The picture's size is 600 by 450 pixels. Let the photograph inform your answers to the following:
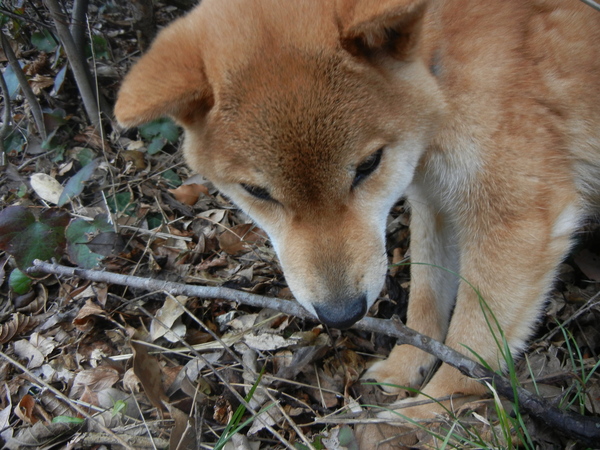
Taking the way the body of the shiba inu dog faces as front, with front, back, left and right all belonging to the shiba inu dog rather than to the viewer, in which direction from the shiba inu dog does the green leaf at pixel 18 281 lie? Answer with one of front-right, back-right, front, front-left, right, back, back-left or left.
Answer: front-right

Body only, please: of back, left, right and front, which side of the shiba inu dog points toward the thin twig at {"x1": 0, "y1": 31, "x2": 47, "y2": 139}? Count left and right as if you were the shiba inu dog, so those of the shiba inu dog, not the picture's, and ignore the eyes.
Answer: right

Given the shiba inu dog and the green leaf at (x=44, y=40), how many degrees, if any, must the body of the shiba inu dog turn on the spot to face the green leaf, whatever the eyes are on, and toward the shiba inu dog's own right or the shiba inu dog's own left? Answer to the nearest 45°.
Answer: approximately 90° to the shiba inu dog's own right

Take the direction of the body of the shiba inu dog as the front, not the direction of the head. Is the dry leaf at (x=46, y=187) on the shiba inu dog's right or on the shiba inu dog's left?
on the shiba inu dog's right

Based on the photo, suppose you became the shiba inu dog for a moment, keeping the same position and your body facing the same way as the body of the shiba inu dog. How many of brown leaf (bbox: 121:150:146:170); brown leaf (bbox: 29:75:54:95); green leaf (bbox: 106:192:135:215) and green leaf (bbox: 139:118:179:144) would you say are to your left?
0

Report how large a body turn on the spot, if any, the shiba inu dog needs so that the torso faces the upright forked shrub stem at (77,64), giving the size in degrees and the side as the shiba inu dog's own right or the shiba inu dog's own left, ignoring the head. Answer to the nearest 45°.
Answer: approximately 90° to the shiba inu dog's own right

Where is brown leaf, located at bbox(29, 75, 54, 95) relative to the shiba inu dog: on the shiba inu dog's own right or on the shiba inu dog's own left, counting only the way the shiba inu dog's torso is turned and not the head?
on the shiba inu dog's own right

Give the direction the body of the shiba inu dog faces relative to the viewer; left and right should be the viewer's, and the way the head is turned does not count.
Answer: facing the viewer and to the left of the viewer

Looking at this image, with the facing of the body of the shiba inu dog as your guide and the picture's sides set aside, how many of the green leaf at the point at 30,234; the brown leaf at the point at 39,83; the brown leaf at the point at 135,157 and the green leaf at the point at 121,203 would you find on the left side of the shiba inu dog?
0

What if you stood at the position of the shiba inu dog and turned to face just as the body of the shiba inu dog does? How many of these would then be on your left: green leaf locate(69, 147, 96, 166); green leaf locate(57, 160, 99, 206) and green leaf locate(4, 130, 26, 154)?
0

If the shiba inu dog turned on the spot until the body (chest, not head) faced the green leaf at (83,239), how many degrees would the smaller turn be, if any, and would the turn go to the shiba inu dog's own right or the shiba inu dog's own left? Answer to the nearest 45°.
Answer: approximately 45° to the shiba inu dog's own right
